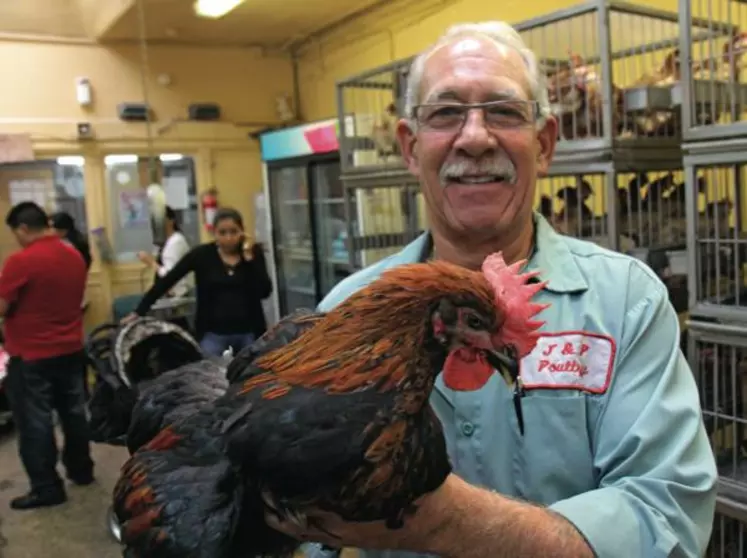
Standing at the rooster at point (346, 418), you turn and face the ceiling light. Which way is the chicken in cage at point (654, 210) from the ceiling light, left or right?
right

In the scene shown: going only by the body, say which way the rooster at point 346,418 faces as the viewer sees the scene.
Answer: to the viewer's right

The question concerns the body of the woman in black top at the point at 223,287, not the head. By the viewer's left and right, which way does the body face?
facing the viewer

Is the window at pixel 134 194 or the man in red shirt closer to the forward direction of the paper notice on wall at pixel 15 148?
the man in red shirt

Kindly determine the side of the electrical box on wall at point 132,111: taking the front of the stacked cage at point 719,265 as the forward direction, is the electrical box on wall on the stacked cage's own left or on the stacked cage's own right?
on the stacked cage's own right

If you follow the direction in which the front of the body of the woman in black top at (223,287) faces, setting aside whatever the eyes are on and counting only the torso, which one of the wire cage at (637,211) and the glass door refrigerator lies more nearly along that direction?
the wire cage

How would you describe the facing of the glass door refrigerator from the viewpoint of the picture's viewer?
facing the viewer and to the left of the viewer

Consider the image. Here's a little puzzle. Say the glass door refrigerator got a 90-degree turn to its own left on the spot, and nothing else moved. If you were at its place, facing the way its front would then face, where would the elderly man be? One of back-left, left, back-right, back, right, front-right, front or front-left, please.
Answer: front-right

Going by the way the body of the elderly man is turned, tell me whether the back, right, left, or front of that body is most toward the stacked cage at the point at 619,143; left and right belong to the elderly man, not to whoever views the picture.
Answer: back

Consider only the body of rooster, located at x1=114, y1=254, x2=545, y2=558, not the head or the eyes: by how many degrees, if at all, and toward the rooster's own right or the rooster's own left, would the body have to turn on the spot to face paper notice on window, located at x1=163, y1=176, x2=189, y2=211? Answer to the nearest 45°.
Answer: approximately 90° to the rooster's own left

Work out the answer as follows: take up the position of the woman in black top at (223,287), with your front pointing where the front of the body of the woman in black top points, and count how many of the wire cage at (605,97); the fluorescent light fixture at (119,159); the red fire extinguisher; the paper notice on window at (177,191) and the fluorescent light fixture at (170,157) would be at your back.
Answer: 4

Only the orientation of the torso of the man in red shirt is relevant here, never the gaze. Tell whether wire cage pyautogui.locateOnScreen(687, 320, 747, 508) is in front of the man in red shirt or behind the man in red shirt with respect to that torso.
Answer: behind

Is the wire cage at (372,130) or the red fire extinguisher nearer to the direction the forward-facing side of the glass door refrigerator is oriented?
the wire cage
